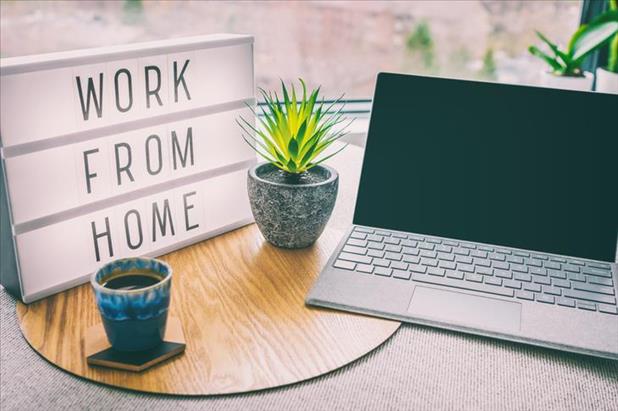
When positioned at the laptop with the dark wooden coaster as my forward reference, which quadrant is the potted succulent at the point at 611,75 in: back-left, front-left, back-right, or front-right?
back-right

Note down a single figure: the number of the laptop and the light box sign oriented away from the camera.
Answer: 0

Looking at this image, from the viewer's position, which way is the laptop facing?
facing the viewer

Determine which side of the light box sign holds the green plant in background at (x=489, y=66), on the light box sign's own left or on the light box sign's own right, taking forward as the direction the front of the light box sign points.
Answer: on the light box sign's own left

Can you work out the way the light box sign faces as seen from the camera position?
facing the viewer and to the right of the viewer

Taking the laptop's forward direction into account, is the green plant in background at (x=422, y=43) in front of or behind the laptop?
behind

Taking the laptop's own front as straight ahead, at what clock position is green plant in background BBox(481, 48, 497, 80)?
The green plant in background is roughly at 6 o'clock from the laptop.
